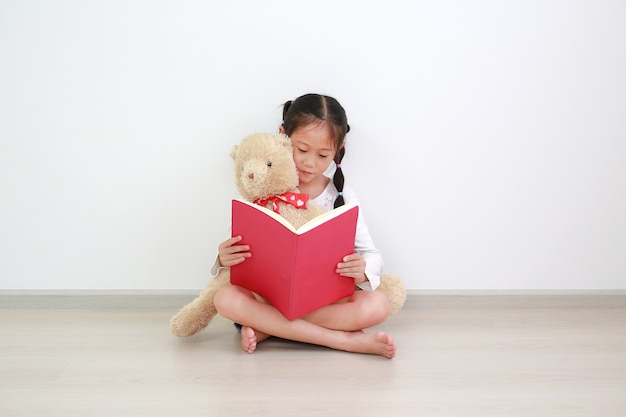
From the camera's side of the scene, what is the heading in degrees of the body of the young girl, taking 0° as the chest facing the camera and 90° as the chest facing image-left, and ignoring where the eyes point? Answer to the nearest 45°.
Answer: approximately 0°
